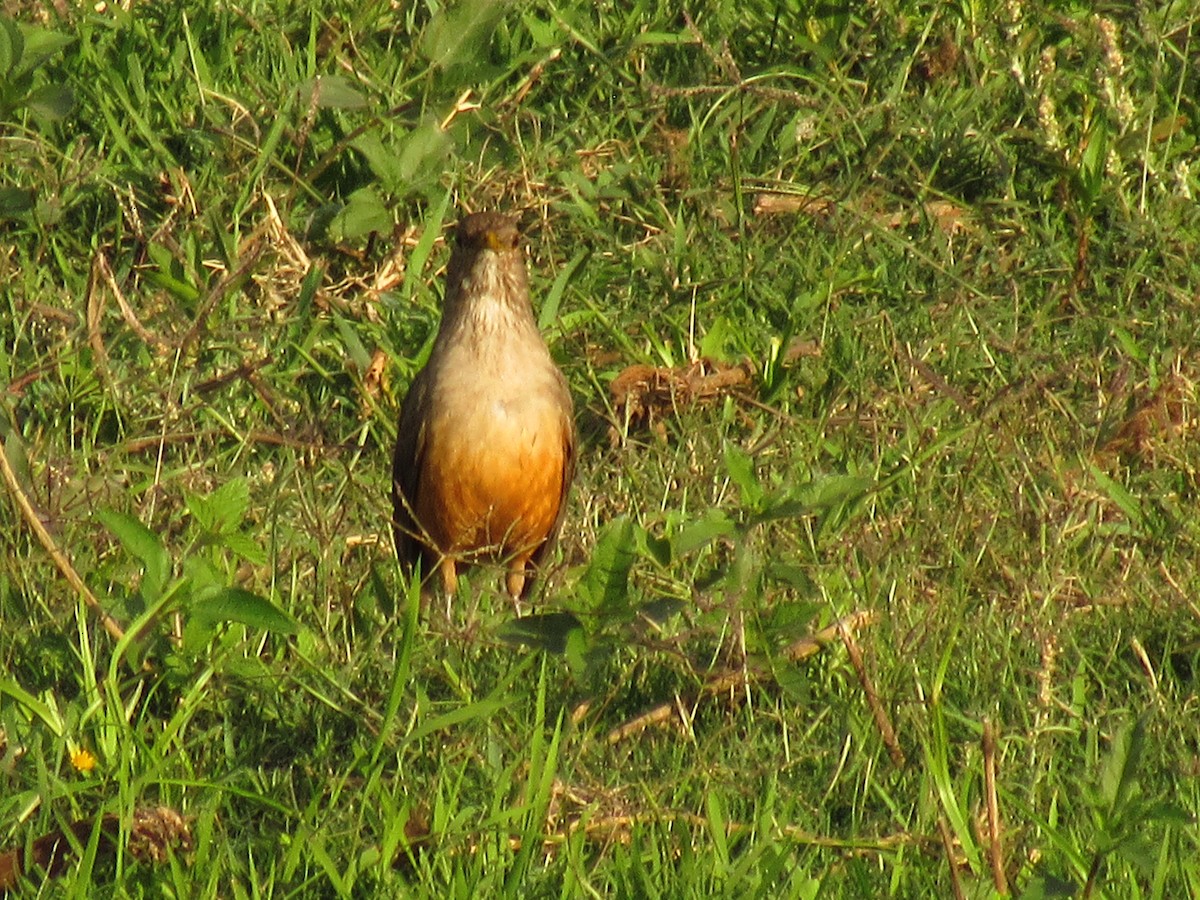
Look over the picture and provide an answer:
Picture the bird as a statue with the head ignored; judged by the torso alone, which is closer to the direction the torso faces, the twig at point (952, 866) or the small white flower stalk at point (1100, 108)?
the twig

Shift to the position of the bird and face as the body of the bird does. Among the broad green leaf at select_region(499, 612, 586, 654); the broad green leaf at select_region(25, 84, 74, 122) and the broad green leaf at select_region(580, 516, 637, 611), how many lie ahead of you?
2

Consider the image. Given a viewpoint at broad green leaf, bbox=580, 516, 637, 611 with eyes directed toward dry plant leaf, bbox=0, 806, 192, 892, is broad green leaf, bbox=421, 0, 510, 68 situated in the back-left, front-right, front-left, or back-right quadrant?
back-right

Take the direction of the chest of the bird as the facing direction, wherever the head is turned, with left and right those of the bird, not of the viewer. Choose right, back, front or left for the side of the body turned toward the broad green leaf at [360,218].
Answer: back

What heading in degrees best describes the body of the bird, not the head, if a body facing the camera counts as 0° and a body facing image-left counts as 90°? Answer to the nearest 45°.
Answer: approximately 0°

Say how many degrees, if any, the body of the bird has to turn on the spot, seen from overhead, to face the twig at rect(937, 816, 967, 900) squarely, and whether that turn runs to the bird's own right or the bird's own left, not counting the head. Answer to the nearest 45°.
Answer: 0° — it already faces it

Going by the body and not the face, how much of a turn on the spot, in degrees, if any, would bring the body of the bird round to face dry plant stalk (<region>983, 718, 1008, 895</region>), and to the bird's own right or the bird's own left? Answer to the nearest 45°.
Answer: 0° — it already faces it

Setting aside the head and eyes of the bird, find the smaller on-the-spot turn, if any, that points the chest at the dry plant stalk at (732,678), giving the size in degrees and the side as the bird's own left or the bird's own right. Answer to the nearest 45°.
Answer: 0° — it already faces it

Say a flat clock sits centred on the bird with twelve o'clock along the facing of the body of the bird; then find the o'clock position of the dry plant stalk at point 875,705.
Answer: The dry plant stalk is roughly at 11 o'clock from the bird.

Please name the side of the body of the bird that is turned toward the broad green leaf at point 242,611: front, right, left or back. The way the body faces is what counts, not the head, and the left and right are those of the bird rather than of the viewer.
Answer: right

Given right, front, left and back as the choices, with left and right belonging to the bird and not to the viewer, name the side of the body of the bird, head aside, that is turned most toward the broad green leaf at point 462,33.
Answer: back

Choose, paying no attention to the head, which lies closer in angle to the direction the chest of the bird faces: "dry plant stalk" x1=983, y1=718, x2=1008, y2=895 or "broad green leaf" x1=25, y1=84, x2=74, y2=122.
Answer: the dry plant stalk

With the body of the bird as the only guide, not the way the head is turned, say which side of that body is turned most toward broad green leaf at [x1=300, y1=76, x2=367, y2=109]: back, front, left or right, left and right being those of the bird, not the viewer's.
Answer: back
